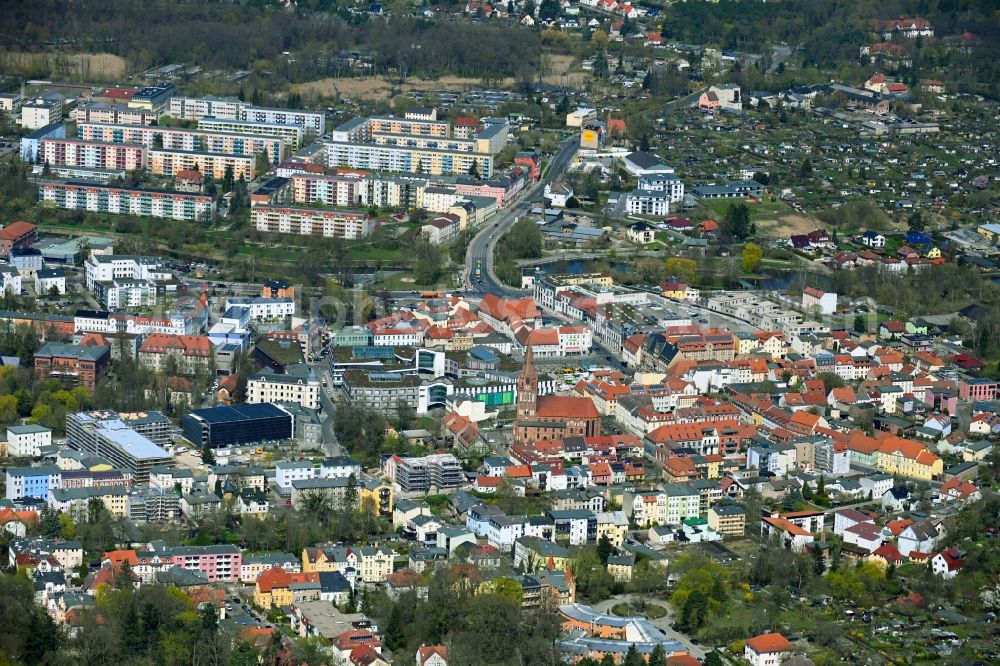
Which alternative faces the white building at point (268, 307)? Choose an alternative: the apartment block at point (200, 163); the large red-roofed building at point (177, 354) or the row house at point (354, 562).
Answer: the apartment block

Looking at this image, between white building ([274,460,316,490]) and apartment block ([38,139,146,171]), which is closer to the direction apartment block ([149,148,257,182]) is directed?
the white building

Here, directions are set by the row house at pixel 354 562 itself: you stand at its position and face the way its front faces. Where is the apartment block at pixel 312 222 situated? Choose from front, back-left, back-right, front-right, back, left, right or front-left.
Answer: back

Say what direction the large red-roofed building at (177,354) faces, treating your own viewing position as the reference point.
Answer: facing the viewer

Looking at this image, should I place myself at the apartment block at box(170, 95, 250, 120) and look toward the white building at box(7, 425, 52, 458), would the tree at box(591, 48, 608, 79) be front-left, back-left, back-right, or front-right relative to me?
back-left

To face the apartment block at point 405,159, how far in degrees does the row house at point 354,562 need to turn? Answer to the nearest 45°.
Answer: approximately 180°

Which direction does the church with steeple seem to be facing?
to the viewer's left

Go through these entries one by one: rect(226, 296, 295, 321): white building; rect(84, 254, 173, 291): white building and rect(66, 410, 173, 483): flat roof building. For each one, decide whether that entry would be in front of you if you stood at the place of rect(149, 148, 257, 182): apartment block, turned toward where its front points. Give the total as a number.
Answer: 3

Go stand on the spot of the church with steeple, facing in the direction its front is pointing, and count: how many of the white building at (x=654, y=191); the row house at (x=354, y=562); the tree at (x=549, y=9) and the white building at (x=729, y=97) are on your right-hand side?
3

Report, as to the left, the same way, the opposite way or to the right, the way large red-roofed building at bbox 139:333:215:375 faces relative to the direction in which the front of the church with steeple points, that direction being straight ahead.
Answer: to the left

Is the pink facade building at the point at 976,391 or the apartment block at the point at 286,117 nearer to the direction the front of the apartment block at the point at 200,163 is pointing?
the pink facade building

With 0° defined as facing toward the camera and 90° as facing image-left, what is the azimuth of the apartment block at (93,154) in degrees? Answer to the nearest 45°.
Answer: approximately 0°

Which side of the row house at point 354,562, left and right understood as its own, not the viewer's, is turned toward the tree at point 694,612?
left

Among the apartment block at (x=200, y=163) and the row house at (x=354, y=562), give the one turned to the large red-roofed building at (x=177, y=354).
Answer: the apartment block

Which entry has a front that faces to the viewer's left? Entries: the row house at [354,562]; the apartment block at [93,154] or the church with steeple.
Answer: the church with steeple

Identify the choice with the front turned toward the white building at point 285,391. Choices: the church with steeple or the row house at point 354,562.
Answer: the church with steeple

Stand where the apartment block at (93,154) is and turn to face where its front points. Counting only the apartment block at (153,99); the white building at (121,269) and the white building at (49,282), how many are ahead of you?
2

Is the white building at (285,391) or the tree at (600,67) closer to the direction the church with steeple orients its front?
the white building

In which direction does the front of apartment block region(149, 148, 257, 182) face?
toward the camera
